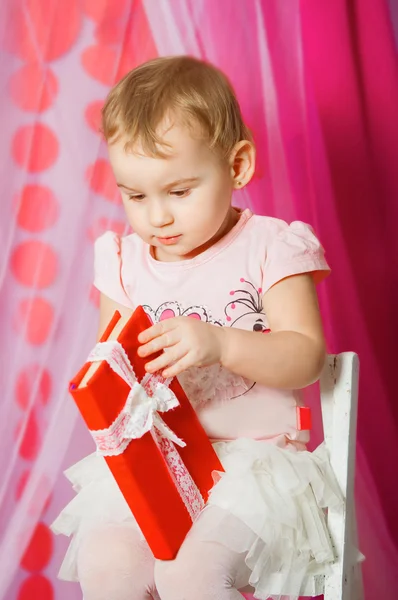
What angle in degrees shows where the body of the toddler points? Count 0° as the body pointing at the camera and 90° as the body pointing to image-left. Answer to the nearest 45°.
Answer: approximately 45°
